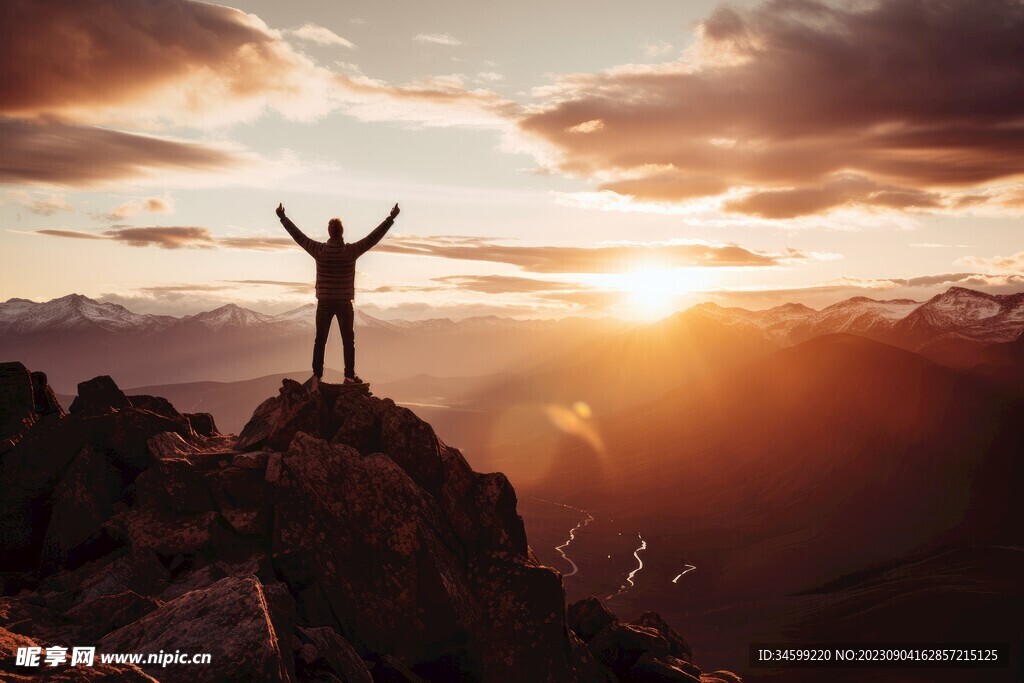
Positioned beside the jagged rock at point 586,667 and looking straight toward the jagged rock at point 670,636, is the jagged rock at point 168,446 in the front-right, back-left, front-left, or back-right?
back-left

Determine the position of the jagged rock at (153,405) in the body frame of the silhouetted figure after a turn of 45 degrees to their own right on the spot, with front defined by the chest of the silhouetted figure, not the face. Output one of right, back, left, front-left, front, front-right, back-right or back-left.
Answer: left

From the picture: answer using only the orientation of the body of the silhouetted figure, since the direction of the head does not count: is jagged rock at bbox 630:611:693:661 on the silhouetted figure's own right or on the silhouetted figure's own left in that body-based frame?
on the silhouetted figure's own right

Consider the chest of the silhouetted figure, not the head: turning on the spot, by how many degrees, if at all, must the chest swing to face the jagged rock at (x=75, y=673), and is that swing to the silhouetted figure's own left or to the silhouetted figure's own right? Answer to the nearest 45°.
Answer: approximately 180°

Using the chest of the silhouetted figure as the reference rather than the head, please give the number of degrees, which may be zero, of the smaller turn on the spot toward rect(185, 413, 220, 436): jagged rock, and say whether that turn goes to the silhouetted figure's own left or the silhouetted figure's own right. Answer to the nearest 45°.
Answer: approximately 45° to the silhouetted figure's own left

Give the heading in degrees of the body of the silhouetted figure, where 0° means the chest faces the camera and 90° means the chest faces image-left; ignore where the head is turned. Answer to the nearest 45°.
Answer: approximately 180°
